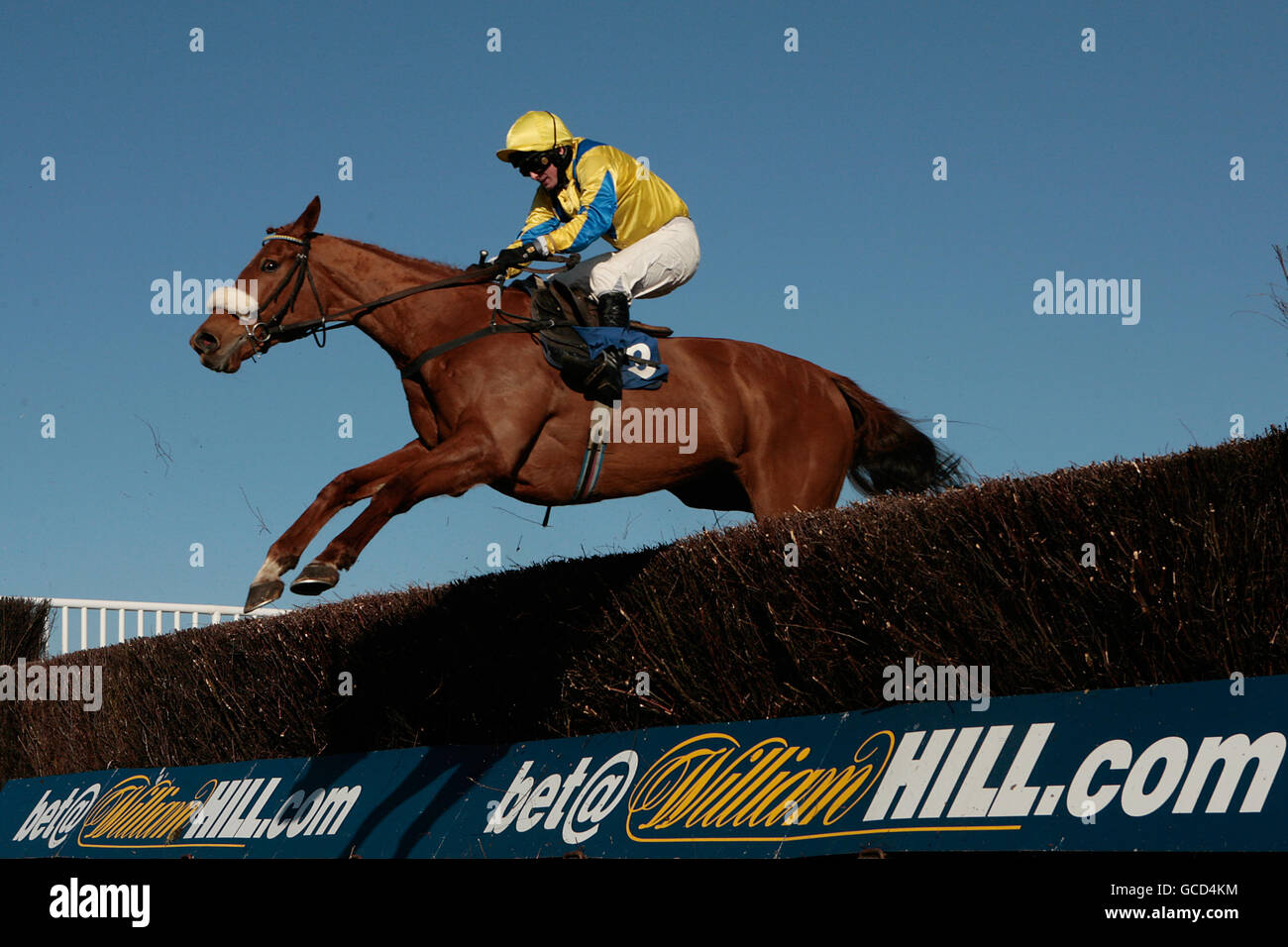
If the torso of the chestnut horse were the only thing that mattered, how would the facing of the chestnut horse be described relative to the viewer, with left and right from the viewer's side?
facing to the left of the viewer
